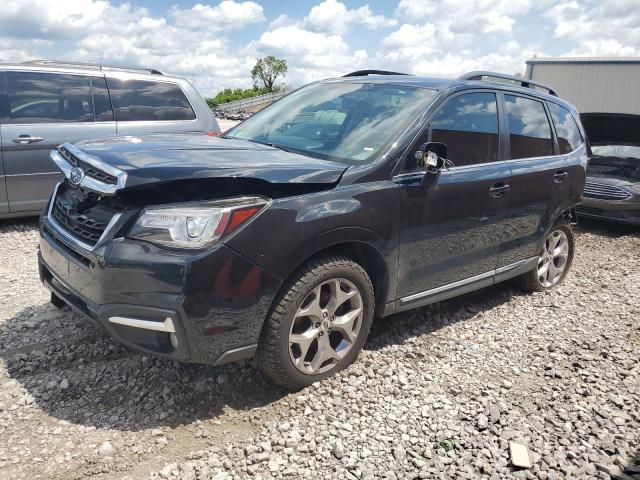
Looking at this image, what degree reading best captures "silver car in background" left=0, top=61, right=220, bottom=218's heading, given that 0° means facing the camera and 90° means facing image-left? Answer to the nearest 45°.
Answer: approximately 90°

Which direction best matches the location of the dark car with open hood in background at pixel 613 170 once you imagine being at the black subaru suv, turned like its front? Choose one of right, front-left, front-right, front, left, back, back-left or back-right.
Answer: back

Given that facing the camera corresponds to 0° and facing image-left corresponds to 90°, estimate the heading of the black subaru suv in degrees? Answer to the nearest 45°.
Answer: approximately 45°

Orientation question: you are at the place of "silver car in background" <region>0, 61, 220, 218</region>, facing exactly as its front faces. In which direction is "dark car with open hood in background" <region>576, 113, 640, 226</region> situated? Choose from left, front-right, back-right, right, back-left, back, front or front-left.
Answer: back

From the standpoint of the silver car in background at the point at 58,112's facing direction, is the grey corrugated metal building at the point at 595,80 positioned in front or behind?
behind

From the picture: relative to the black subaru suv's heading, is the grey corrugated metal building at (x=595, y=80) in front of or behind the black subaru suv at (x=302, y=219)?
behind

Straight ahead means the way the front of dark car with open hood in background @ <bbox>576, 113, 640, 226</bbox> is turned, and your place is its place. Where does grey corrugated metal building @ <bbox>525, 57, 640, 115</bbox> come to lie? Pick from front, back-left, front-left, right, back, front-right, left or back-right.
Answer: back-right
